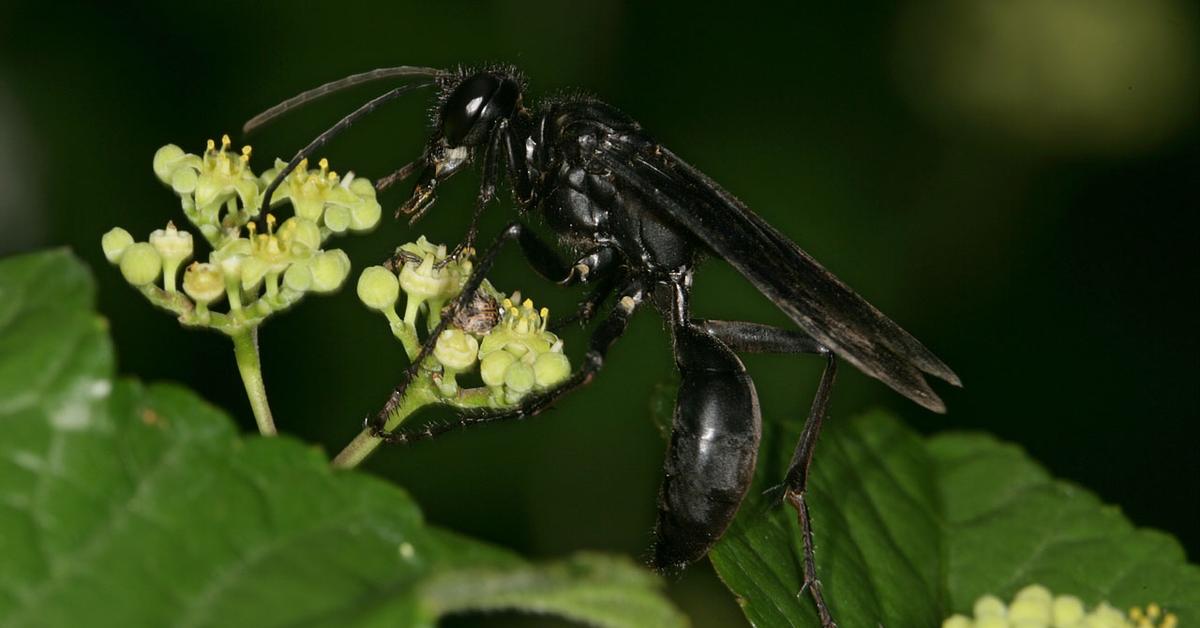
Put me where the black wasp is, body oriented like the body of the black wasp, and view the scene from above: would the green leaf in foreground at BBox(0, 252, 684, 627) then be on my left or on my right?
on my left

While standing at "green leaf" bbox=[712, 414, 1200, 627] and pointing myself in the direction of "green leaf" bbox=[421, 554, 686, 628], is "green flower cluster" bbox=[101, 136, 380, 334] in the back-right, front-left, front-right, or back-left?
front-right

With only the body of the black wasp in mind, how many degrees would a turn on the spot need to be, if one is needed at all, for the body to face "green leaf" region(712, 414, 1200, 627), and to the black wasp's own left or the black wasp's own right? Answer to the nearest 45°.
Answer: approximately 180°

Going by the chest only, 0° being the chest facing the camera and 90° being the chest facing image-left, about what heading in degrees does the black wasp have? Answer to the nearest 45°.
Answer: approximately 90°

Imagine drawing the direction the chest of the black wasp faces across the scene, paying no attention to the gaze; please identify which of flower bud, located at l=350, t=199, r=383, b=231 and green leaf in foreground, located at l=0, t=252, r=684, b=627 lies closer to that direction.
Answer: the flower bud

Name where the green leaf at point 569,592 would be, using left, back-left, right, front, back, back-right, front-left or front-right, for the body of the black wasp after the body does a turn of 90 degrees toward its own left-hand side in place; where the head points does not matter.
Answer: front

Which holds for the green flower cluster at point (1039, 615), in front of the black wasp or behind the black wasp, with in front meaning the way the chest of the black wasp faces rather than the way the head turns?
behind

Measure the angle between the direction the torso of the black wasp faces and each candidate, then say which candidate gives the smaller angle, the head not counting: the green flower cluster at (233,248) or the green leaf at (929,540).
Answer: the green flower cluster

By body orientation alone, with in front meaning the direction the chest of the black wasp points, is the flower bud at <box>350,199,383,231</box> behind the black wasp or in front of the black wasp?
in front
